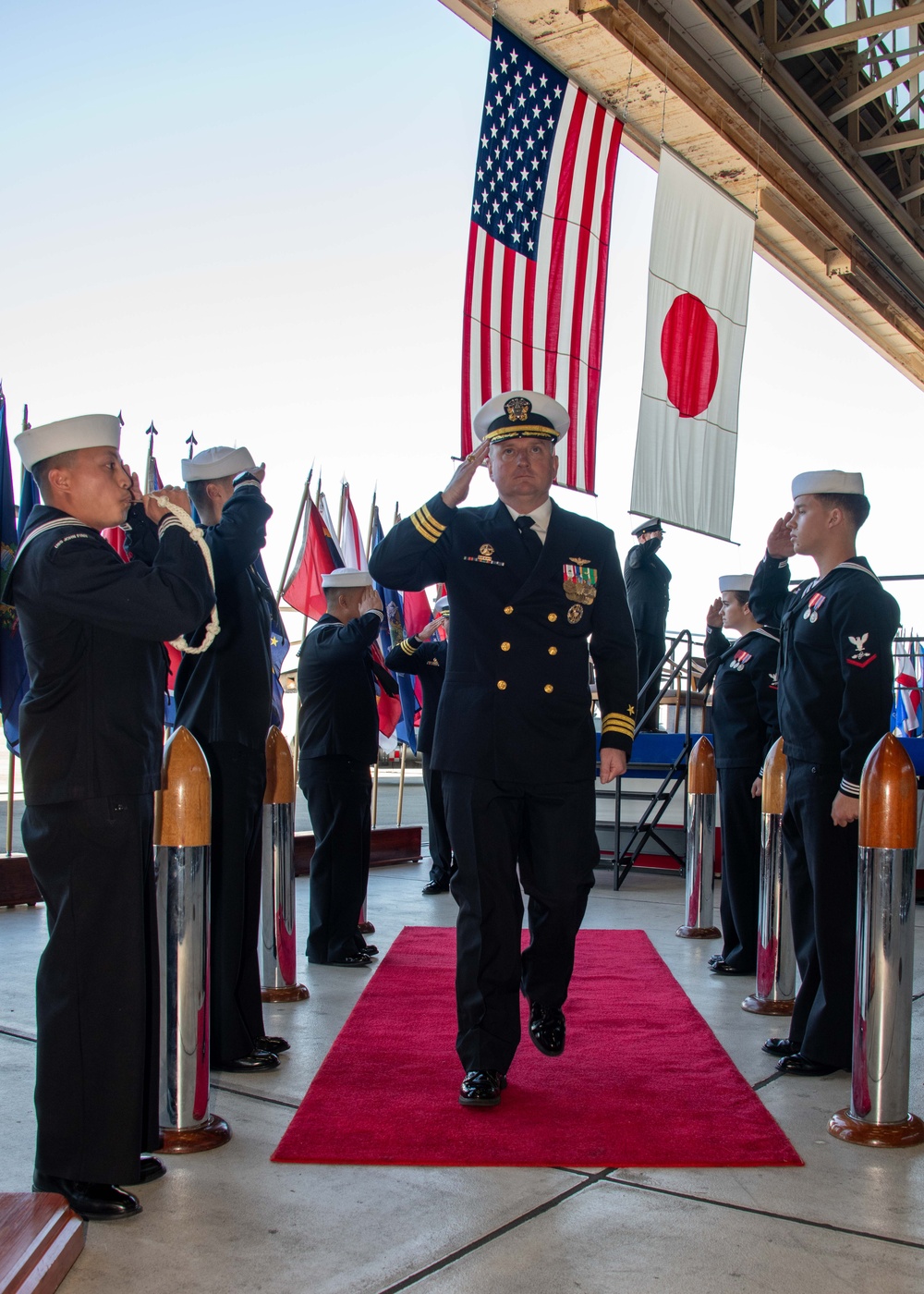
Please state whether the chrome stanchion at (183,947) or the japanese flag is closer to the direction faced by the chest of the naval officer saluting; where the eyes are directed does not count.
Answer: the chrome stanchion

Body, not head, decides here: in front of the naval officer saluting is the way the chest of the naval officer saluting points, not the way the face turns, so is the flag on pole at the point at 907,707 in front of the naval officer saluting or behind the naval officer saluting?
behind

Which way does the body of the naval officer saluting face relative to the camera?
toward the camera

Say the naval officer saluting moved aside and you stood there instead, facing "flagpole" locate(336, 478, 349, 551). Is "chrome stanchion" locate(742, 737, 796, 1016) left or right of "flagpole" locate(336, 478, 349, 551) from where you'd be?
right

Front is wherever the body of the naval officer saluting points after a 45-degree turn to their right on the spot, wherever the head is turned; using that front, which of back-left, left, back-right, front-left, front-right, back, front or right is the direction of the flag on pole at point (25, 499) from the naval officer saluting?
right

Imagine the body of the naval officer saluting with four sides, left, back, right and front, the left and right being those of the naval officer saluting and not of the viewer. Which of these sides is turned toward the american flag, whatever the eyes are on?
back

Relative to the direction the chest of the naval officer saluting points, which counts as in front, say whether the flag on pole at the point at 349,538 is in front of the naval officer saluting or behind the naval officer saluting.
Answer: behind

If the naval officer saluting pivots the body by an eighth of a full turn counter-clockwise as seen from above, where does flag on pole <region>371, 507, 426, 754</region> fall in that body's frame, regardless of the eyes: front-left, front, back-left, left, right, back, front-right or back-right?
back-left

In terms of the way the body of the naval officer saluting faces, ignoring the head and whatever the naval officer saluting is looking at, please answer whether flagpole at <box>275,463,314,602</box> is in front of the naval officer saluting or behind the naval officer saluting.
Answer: behind

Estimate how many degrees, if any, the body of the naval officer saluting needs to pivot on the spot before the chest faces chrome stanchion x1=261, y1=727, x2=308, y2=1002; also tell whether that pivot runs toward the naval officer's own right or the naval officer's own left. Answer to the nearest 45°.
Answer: approximately 135° to the naval officer's own right

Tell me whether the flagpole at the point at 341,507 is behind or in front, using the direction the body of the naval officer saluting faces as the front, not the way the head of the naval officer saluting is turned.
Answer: behind

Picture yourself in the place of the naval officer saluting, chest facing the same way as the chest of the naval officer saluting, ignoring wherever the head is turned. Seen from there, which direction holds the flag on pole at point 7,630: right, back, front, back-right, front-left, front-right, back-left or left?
back-right
